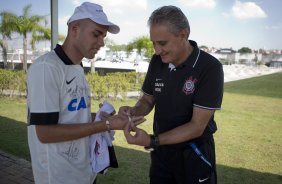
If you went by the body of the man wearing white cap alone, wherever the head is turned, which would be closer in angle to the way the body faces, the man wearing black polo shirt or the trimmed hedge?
the man wearing black polo shirt

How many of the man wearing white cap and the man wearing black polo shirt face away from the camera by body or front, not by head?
0

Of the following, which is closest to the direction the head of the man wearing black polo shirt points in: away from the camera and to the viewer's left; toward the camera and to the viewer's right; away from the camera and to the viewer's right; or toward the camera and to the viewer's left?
toward the camera and to the viewer's left

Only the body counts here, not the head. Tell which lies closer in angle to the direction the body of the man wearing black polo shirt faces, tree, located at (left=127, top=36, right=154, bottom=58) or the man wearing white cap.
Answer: the man wearing white cap

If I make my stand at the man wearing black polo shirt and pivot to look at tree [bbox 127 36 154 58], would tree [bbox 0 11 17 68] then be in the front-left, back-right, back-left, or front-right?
front-left

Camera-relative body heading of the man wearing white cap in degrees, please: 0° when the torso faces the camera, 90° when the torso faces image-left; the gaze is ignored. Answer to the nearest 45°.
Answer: approximately 315°

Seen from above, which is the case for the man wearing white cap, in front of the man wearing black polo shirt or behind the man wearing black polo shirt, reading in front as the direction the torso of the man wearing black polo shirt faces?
in front

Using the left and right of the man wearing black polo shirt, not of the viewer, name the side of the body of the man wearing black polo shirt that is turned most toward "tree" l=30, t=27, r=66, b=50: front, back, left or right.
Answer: right

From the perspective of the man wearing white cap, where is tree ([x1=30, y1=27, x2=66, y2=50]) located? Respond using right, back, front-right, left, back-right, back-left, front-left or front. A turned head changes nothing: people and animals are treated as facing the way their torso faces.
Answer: back-left

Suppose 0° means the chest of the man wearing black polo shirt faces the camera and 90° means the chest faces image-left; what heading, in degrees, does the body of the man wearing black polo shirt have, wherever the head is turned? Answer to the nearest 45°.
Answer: approximately 45°

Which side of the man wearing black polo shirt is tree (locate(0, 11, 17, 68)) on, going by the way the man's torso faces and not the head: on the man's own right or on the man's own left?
on the man's own right

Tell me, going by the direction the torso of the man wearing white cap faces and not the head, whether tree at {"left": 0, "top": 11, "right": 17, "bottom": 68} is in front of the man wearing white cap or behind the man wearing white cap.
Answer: behind

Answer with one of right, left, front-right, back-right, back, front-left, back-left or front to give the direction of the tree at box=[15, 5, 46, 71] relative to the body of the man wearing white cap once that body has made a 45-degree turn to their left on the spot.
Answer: left

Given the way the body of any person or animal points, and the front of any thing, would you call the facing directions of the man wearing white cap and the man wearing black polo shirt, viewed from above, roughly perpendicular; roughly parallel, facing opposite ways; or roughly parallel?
roughly perpendicular

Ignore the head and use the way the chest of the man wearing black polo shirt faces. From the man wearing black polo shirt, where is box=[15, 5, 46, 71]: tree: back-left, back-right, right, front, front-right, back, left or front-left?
right
